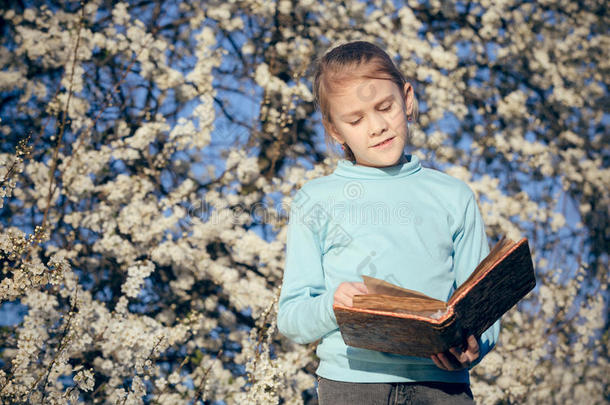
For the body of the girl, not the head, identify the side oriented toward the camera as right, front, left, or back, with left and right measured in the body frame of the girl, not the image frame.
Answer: front

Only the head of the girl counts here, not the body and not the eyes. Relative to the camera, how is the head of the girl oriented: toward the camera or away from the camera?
toward the camera
